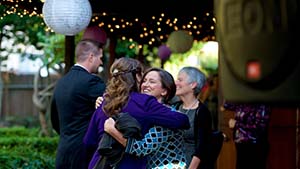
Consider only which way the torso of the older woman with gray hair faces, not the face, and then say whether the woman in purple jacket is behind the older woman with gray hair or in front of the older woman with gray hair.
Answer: in front

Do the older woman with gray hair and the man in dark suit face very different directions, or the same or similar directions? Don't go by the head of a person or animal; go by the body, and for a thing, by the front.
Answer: very different directions

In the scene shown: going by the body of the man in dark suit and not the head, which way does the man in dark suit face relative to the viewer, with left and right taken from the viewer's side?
facing away from the viewer and to the right of the viewer

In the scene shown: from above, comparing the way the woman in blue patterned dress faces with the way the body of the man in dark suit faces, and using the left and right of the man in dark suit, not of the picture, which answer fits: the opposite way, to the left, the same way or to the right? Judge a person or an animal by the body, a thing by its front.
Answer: the opposite way

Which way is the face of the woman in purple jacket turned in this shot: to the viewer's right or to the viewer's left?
to the viewer's right

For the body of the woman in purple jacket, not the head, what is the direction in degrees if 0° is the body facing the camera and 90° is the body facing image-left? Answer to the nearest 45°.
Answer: approximately 225°

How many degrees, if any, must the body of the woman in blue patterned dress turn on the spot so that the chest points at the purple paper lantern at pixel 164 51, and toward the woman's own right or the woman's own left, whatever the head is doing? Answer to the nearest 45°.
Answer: approximately 135° to the woman's own right

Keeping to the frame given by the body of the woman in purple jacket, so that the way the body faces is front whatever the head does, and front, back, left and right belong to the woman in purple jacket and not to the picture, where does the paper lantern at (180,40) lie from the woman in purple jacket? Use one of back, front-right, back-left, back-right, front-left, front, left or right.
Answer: front-left

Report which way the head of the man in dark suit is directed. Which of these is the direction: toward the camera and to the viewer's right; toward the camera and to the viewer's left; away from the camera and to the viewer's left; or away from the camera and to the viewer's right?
away from the camera and to the viewer's right

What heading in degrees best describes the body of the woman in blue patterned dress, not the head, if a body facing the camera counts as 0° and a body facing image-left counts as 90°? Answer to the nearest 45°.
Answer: approximately 45°

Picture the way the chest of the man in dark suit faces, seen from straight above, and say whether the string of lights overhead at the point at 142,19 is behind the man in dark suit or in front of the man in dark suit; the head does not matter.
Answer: in front

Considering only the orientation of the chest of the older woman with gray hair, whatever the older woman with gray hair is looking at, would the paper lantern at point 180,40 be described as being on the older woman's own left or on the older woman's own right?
on the older woman's own right
